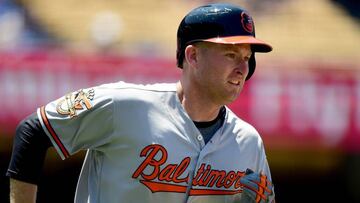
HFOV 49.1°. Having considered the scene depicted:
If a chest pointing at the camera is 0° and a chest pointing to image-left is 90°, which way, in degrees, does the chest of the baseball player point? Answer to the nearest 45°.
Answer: approximately 315°
